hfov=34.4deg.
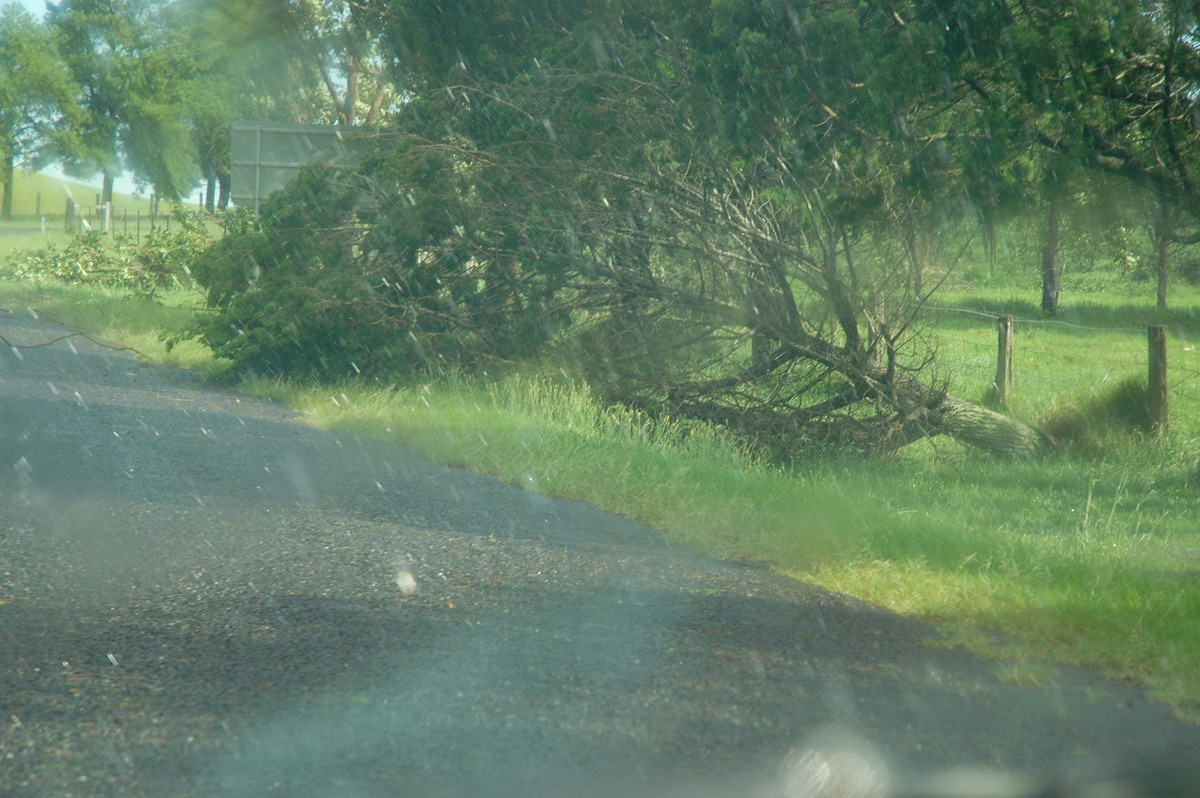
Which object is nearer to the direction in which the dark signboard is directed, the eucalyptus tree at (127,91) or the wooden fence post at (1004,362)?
the eucalyptus tree

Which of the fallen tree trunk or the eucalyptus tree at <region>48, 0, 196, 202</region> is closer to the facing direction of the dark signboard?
the eucalyptus tree

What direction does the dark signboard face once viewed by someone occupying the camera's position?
facing away from the viewer

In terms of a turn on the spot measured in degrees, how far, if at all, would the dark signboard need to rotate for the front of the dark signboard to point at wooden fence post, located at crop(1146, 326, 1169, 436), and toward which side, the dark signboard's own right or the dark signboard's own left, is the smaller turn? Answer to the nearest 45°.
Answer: approximately 135° to the dark signboard's own right

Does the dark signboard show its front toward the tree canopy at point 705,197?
no

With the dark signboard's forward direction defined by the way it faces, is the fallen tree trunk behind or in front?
behind

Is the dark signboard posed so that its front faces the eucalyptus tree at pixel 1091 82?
no

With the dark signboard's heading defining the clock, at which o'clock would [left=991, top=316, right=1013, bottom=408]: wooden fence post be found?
The wooden fence post is roughly at 4 o'clock from the dark signboard.
